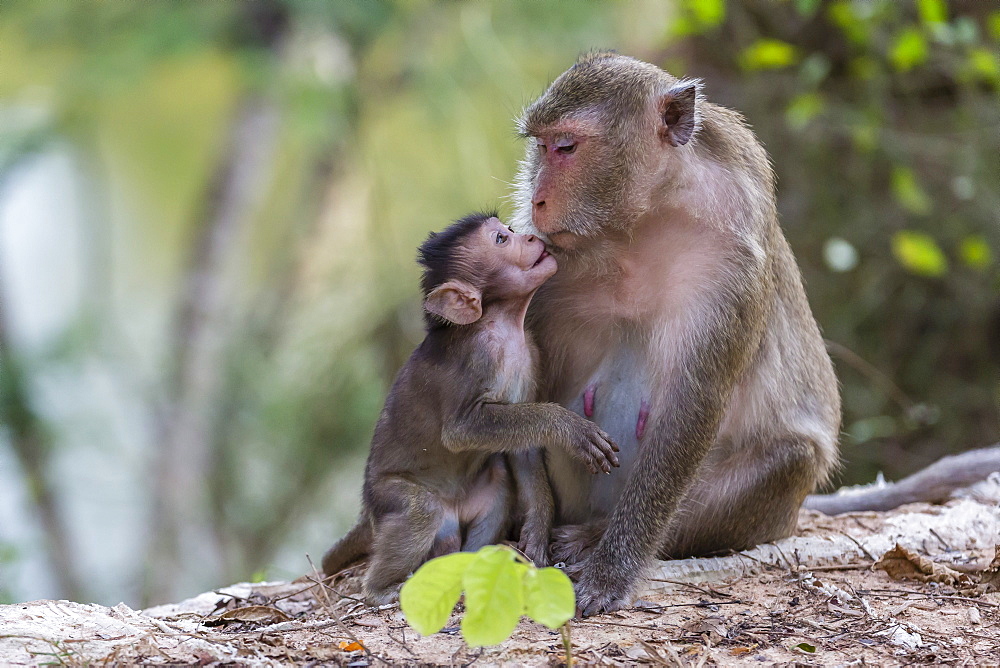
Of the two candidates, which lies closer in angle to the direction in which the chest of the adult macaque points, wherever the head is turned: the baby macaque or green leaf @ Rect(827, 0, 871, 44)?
the baby macaque

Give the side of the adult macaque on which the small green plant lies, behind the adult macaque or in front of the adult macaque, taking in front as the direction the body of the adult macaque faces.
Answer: in front

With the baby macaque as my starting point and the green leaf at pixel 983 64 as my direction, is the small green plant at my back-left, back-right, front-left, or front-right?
back-right

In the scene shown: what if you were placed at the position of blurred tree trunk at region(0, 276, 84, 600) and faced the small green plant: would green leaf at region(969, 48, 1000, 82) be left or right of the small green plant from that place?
left

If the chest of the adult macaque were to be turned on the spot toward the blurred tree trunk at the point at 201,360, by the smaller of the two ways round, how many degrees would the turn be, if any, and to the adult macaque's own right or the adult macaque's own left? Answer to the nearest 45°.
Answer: approximately 90° to the adult macaque's own right

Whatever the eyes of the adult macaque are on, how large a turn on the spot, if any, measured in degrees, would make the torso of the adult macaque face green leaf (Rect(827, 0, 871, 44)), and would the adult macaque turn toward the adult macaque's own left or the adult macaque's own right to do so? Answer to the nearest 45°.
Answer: approximately 180°

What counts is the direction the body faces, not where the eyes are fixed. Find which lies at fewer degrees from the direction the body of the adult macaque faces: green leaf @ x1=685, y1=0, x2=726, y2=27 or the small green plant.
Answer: the small green plant

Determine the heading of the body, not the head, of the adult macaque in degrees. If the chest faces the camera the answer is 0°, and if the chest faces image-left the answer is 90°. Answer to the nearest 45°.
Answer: approximately 45°

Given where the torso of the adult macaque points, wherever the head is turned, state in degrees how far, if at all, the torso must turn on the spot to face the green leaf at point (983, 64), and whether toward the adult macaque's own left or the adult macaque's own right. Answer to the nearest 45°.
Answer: approximately 180°

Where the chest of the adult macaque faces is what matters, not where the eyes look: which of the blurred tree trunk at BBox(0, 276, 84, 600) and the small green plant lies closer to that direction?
the small green plant

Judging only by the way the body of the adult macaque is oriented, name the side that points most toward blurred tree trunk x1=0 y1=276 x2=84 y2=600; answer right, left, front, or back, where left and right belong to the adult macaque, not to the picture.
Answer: right

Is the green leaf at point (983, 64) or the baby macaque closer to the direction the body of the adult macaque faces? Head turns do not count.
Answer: the baby macaque
